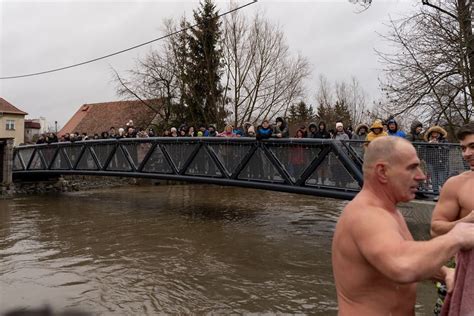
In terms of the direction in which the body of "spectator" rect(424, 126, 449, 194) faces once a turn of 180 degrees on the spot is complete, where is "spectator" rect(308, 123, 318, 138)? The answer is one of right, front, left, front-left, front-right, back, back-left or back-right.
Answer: front-left

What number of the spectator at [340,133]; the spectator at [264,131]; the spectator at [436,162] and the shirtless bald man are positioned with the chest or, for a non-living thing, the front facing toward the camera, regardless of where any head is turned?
3

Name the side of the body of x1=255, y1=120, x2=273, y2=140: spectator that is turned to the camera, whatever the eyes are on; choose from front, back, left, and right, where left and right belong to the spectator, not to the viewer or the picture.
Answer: front

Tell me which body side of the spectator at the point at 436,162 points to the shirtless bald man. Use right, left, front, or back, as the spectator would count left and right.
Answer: front

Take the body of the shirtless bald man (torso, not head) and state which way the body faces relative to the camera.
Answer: to the viewer's right

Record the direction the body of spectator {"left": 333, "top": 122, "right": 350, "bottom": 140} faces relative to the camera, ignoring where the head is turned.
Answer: toward the camera

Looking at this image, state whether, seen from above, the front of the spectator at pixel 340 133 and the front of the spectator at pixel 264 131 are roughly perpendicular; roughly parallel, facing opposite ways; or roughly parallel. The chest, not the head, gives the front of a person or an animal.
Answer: roughly parallel

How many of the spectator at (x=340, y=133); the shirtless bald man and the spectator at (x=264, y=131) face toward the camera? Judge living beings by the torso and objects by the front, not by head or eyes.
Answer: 2

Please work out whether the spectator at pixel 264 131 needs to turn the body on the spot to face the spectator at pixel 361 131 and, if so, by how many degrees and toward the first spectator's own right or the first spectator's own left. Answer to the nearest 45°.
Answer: approximately 90° to the first spectator's own left

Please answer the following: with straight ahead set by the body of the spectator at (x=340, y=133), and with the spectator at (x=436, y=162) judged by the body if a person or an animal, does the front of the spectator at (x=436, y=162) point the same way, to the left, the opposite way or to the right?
the same way
